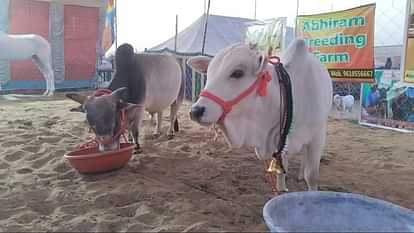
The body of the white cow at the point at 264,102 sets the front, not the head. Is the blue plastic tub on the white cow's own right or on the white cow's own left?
on the white cow's own left

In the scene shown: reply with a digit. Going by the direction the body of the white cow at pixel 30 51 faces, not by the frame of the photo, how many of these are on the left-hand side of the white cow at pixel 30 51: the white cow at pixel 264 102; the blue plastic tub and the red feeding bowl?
3

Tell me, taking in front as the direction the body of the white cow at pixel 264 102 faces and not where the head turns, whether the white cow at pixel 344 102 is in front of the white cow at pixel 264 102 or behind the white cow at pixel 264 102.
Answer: behind

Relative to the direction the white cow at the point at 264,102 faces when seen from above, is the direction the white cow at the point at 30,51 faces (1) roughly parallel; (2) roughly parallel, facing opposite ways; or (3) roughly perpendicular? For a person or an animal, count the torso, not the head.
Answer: roughly parallel

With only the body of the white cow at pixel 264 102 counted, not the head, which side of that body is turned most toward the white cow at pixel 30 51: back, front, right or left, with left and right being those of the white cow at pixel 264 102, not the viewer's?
right

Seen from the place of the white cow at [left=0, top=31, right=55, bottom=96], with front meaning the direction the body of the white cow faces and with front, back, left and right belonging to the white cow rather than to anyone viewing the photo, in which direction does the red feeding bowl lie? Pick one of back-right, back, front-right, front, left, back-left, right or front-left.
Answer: left

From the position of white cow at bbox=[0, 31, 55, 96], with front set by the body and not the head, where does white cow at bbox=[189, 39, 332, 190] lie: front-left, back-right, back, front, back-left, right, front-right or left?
left

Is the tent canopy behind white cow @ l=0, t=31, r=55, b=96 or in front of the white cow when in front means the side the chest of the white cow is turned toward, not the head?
behind

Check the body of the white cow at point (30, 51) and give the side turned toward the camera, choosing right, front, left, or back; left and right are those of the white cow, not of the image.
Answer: left

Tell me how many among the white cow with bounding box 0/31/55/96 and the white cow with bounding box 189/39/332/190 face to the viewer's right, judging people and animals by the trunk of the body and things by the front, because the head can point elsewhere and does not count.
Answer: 0

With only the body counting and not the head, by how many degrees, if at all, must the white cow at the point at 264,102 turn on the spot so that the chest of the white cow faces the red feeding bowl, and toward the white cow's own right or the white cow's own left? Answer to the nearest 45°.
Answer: approximately 90° to the white cow's own right

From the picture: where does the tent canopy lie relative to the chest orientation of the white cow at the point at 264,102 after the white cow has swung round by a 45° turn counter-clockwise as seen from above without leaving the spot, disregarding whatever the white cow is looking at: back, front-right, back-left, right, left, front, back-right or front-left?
back
